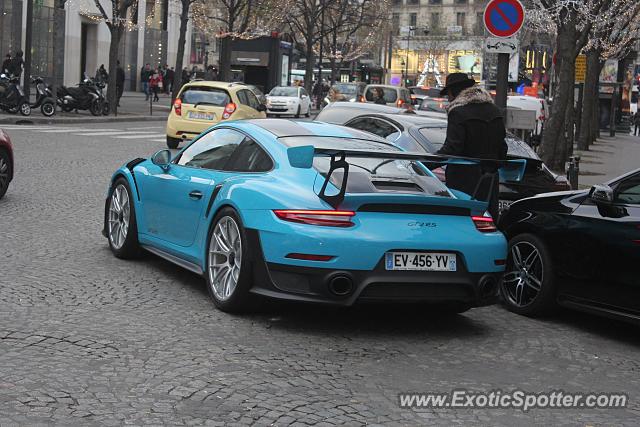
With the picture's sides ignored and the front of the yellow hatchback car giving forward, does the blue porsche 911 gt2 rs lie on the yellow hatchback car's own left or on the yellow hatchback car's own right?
on the yellow hatchback car's own right

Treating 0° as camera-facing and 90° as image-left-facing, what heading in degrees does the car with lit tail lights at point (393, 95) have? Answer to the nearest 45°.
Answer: approximately 135°

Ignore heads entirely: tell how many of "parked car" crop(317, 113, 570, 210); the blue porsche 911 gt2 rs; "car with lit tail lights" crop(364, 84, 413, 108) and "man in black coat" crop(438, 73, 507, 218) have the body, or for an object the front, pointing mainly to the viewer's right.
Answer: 0

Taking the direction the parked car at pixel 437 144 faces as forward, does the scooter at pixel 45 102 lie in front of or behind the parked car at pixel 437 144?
in front

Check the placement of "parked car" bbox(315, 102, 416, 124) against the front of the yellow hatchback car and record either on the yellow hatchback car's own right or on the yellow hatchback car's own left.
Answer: on the yellow hatchback car's own right

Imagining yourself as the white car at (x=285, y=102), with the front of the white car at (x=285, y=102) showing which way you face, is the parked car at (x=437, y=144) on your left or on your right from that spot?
on your left

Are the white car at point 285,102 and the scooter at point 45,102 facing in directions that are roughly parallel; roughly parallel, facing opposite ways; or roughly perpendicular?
roughly perpendicular

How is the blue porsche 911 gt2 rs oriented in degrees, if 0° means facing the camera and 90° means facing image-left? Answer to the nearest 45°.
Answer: approximately 135°

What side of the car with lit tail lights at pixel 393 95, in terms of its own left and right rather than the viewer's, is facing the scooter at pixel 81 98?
left

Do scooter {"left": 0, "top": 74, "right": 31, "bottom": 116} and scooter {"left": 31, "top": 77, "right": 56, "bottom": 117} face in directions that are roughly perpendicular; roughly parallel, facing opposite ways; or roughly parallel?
roughly parallel

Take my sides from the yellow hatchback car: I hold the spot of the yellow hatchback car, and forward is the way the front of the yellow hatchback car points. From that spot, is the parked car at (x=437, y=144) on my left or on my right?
on my right

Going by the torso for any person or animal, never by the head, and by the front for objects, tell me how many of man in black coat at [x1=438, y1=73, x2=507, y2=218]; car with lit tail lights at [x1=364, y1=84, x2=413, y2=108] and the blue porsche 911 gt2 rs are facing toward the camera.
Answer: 0
